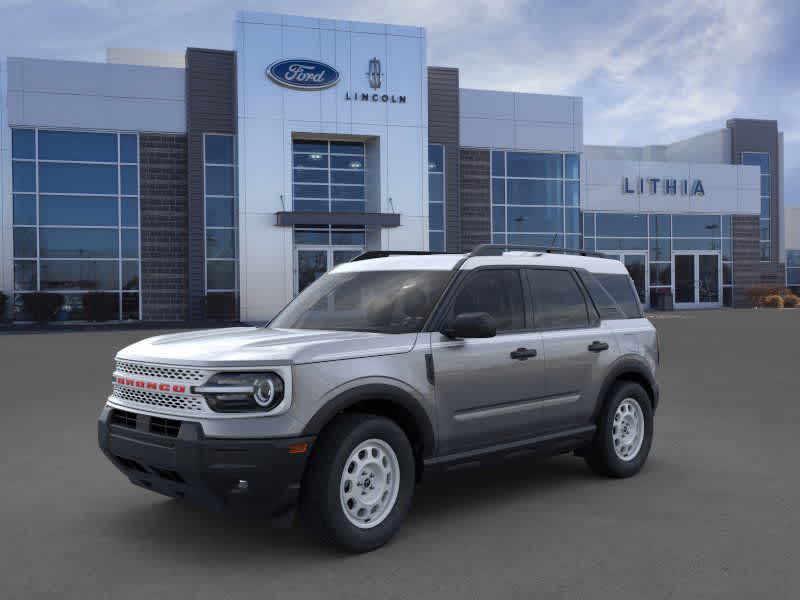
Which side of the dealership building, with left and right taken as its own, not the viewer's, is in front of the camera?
front

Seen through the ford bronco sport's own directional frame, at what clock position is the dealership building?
The dealership building is roughly at 4 o'clock from the ford bronco sport.

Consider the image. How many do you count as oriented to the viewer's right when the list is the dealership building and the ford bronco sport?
0

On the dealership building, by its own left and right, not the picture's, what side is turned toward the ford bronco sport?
front
